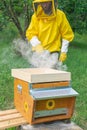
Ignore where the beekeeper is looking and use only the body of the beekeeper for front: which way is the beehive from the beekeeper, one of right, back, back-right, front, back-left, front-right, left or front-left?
front

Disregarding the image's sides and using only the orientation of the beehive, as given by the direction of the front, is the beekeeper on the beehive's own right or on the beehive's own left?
on the beehive's own left

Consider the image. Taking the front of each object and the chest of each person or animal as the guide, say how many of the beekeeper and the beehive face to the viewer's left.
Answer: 0

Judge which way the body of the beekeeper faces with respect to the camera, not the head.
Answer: toward the camera

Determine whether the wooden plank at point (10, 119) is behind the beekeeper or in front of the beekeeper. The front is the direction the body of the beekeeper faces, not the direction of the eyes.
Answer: in front
